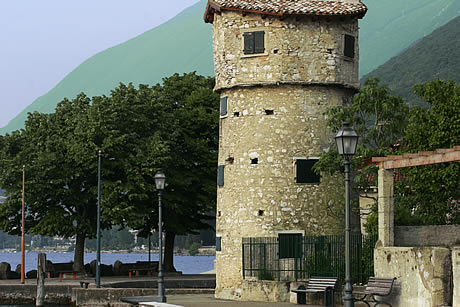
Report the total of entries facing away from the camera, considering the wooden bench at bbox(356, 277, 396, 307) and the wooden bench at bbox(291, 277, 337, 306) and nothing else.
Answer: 0

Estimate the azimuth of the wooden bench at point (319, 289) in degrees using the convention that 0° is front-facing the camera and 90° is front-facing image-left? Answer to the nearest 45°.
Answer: approximately 45°

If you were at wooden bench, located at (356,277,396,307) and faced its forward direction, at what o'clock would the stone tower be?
The stone tower is roughly at 4 o'clock from the wooden bench.

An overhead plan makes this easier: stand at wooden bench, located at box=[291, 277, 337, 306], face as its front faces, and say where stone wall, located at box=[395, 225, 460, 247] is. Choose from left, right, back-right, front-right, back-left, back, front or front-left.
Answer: left

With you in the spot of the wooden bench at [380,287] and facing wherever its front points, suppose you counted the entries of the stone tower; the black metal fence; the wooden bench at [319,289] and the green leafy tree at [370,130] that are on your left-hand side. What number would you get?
0

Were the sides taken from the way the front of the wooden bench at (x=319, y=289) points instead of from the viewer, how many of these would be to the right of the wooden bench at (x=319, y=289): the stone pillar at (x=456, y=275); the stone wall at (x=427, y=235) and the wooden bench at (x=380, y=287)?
0

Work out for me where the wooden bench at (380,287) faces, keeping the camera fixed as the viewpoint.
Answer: facing the viewer and to the left of the viewer

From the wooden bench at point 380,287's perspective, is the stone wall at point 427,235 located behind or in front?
behind

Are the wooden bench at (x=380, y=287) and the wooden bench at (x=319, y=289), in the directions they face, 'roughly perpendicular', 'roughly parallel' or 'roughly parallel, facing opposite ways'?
roughly parallel

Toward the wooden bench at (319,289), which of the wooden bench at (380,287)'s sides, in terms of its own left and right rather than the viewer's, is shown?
right

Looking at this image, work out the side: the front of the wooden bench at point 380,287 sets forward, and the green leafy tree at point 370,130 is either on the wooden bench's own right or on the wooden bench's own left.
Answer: on the wooden bench's own right

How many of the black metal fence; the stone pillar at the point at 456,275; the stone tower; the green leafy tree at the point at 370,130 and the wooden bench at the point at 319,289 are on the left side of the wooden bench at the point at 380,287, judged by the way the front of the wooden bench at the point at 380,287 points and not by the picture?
1
